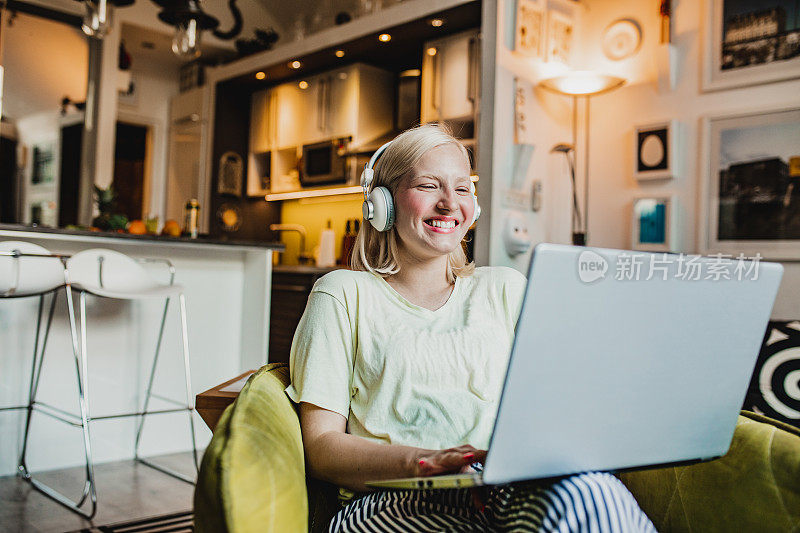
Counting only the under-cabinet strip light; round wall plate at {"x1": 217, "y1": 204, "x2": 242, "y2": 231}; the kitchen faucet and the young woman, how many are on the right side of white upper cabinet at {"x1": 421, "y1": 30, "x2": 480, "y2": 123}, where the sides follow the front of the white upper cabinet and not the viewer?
3

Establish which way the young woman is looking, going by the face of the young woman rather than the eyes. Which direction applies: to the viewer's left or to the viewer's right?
to the viewer's right

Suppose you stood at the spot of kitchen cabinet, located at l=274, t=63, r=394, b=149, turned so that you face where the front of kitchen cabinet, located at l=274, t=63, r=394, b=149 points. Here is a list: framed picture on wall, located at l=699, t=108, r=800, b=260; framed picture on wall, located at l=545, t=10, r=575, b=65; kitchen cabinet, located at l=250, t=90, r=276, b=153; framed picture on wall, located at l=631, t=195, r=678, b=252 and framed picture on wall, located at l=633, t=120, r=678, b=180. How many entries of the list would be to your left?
4

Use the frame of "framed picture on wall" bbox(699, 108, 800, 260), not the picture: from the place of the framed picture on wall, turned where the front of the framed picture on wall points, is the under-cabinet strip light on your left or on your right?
on your right

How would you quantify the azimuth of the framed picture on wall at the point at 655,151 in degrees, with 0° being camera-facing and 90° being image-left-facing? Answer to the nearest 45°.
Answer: approximately 45°
